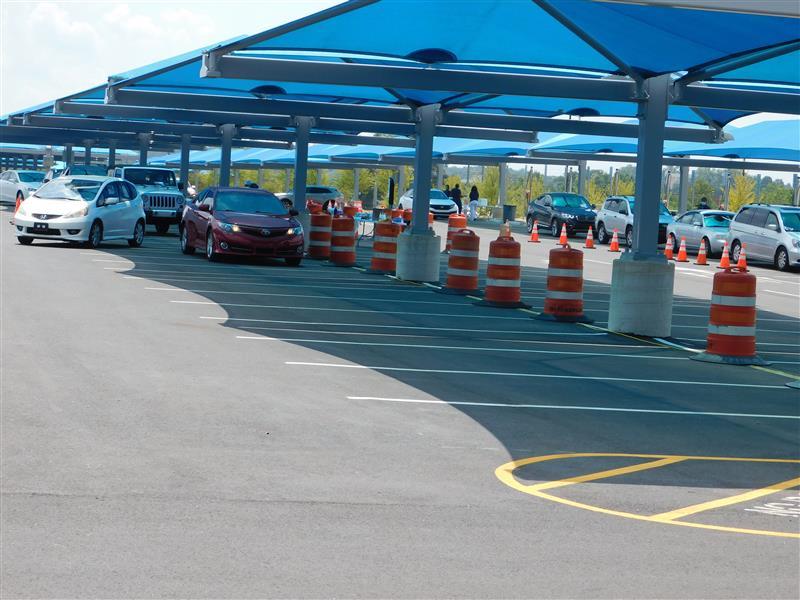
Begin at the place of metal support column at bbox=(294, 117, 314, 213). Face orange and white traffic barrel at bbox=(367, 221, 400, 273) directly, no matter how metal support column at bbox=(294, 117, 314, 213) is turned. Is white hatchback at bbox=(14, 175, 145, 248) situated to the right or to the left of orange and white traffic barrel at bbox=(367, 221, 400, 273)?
right

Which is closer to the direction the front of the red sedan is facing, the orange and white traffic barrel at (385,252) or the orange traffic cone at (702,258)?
the orange and white traffic barrel

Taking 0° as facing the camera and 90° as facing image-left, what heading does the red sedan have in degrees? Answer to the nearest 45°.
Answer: approximately 315°

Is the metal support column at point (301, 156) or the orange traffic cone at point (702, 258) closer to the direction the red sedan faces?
the orange traffic cone

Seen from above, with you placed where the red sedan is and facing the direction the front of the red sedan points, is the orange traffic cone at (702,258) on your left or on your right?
on your left

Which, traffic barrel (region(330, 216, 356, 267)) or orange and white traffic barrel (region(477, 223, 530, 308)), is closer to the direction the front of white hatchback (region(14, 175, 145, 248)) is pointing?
the orange and white traffic barrel

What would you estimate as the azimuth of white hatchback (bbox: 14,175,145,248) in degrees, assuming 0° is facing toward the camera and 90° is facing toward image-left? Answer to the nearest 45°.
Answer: approximately 45°

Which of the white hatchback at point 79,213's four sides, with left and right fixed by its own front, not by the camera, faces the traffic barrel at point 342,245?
left

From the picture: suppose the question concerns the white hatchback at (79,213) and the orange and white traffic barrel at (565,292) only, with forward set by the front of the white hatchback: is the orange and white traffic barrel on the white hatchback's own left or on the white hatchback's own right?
on the white hatchback's own left

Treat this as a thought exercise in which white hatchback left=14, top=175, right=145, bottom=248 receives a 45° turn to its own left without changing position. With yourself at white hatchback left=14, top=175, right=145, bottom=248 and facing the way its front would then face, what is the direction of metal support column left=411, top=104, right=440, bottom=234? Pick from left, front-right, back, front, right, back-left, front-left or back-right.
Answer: front-left

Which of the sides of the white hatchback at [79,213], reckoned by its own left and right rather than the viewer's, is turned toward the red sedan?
left

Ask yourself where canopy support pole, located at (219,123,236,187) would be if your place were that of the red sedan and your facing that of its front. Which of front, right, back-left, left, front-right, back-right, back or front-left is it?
back-left
